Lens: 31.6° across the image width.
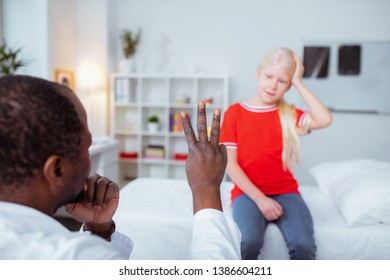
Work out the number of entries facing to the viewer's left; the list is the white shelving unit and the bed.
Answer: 1

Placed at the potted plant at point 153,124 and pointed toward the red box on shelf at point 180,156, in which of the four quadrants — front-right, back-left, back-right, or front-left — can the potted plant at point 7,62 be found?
back-right

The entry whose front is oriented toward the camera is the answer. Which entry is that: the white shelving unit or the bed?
the white shelving unit

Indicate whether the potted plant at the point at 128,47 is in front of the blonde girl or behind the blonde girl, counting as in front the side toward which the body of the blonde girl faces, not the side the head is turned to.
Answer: behind

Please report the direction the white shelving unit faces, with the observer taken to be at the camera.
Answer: facing the viewer

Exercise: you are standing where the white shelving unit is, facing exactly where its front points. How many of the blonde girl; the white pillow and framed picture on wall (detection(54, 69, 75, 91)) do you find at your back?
0

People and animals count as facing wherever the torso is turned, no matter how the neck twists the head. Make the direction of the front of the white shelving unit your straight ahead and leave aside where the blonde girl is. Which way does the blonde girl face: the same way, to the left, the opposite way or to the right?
the same way

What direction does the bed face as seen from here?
to the viewer's left

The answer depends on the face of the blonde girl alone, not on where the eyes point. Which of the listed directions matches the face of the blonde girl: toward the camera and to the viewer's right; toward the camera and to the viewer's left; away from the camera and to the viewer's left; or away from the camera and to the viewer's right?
toward the camera and to the viewer's left

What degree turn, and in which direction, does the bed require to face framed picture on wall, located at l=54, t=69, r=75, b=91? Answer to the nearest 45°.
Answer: approximately 45° to its right

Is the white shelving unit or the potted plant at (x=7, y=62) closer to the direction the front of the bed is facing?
the potted plant
